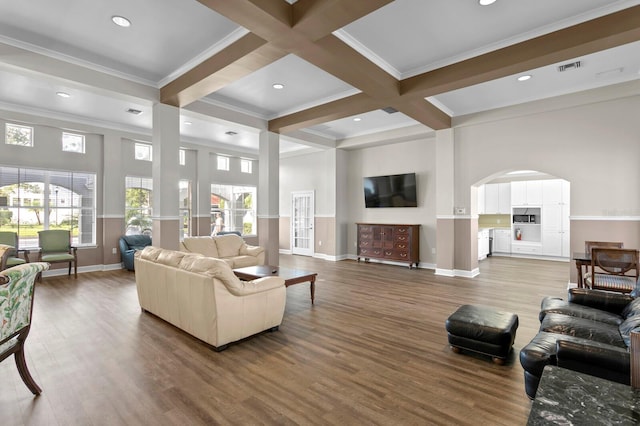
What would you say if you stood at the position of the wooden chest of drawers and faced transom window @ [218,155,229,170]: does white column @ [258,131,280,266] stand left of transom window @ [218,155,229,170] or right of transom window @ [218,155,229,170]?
left

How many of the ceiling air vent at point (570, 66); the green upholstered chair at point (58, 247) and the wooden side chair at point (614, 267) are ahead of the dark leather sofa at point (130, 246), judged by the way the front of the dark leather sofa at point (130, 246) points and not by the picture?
2

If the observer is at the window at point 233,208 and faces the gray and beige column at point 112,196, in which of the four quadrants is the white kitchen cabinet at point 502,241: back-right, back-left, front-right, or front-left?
back-left

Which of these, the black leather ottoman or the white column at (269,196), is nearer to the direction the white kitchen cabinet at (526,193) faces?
the black leather ottoman

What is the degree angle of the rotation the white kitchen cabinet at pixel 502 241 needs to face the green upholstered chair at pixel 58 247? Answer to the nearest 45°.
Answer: approximately 45° to its right

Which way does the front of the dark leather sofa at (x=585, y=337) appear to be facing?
to the viewer's left

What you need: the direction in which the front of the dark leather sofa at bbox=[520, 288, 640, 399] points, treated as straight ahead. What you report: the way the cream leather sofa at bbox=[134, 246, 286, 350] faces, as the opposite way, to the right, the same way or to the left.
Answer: to the right

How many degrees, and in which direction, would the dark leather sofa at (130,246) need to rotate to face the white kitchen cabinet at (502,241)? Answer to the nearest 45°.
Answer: approximately 45° to its left

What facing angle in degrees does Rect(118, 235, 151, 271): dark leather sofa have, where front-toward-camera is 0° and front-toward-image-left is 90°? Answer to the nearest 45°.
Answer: approximately 315°

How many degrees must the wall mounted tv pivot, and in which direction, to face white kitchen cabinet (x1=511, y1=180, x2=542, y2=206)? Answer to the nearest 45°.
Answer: approximately 180°

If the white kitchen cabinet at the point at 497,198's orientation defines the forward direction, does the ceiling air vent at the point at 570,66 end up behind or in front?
in front

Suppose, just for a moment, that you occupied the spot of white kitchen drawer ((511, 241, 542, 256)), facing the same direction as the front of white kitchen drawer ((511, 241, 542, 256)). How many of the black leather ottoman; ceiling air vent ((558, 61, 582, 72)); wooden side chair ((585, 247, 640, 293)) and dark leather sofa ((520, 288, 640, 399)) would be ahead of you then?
4
